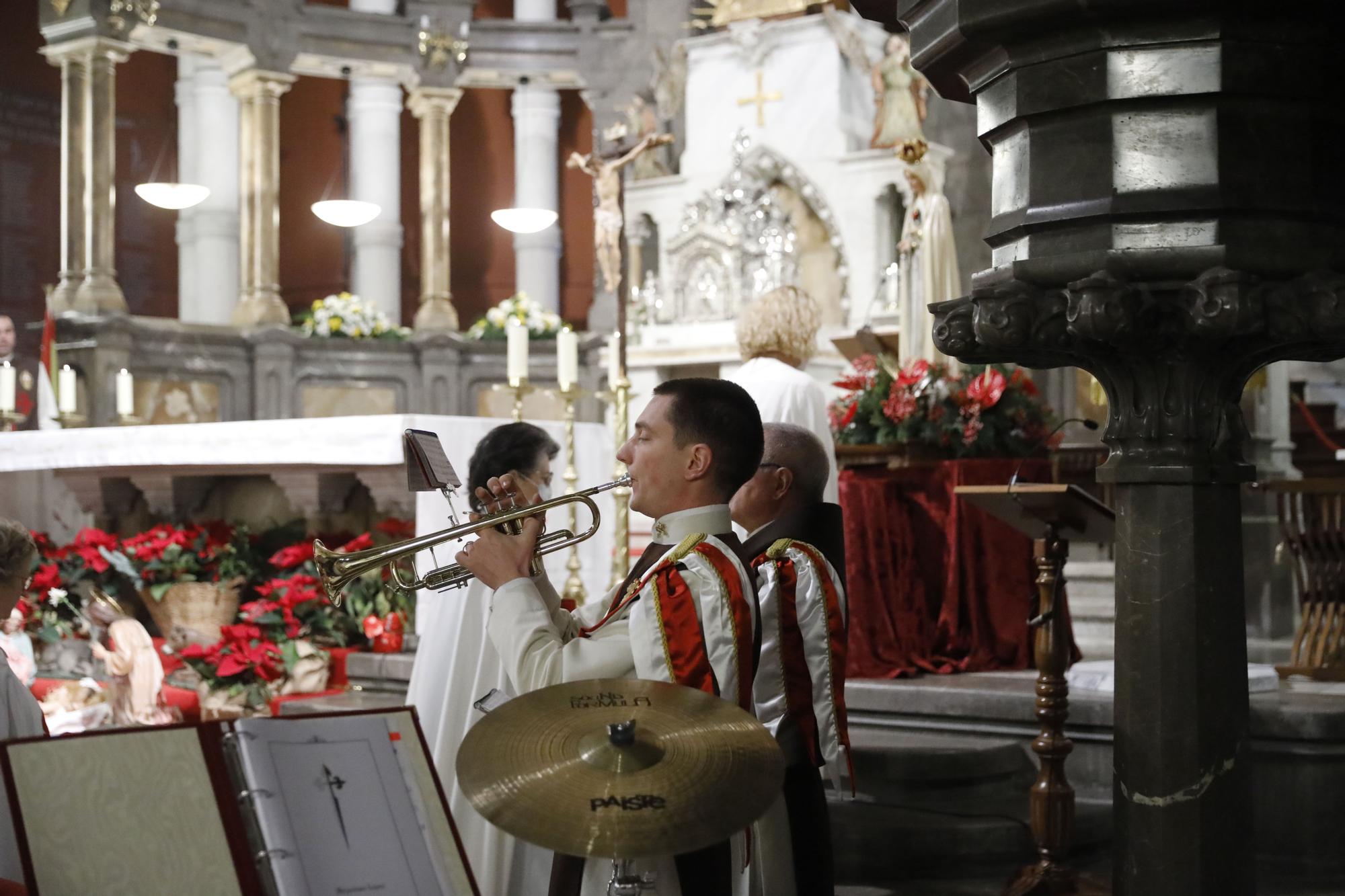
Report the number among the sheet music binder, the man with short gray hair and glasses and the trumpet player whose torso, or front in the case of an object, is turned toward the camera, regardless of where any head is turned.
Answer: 1

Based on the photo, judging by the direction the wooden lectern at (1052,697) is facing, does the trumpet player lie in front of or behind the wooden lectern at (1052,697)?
in front

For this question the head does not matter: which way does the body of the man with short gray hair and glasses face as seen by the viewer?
to the viewer's left

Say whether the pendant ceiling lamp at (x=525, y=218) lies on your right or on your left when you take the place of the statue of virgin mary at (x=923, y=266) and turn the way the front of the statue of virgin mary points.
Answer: on your right

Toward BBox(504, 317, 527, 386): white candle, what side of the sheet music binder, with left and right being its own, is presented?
back

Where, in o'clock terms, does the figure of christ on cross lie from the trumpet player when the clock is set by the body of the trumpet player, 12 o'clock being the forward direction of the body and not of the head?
The figure of christ on cross is roughly at 3 o'clock from the trumpet player.

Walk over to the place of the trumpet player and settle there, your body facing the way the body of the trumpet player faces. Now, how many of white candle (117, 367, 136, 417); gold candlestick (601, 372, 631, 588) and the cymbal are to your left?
1

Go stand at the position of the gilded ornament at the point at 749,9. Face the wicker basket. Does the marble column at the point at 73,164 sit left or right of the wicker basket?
right

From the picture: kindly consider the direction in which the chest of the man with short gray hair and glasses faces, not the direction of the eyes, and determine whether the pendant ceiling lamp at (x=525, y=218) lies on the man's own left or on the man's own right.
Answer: on the man's own right

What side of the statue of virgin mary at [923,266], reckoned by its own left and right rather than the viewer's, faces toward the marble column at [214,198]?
right

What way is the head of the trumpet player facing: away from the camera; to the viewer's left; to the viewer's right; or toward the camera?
to the viewer's left

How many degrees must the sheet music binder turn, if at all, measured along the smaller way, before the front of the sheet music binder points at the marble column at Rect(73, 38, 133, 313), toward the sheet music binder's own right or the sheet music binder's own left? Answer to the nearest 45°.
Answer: approximately 180°

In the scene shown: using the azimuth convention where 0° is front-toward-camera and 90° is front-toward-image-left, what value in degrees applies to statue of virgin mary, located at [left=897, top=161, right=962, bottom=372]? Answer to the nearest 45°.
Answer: approximately 45°

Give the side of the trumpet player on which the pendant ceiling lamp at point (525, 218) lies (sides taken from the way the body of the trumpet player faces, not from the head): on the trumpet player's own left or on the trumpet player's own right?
on the trumpet player's own right

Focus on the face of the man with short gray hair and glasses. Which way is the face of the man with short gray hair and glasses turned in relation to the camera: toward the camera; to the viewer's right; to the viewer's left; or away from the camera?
to the viewer's left

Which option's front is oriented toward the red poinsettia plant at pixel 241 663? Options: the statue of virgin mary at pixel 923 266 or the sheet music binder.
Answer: the statue of virgin mary
